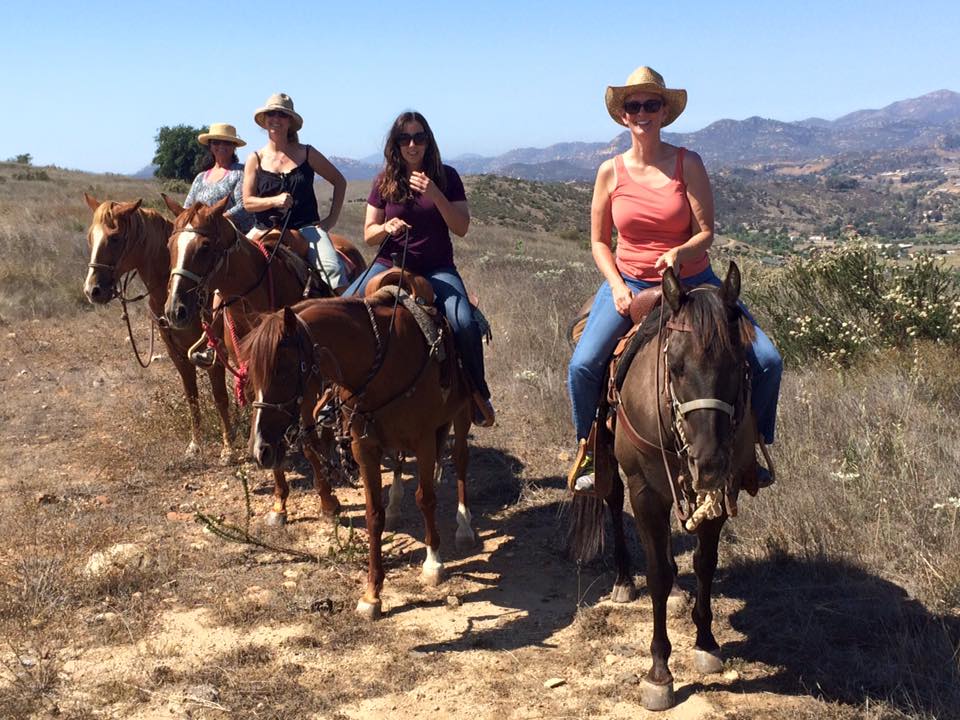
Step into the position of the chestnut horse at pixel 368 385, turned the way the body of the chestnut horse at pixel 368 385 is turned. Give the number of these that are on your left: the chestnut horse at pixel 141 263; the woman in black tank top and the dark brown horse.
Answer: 1

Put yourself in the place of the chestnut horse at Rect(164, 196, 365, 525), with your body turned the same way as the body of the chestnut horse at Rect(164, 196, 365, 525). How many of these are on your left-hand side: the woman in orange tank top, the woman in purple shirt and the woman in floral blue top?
2

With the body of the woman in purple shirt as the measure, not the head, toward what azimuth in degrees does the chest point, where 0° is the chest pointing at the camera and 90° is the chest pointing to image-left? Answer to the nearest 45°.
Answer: approximately 0°

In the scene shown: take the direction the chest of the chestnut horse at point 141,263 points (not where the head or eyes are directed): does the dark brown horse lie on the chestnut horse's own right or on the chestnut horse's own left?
on the chestnut horse's own left

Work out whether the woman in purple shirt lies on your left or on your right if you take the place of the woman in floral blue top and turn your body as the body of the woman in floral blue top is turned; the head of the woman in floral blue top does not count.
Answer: on your left

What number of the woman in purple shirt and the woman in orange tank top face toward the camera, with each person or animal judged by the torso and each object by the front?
2

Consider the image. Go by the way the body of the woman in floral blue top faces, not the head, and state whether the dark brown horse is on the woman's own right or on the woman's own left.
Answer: on the woman's own left

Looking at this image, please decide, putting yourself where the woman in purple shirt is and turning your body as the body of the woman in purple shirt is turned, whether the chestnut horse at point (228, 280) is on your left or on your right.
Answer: on your right
